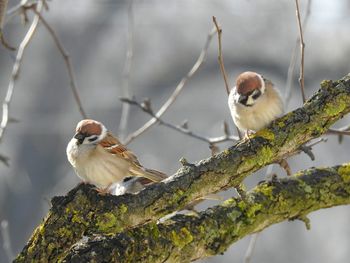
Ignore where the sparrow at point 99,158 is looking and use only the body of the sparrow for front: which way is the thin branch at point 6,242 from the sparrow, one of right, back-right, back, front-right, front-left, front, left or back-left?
right

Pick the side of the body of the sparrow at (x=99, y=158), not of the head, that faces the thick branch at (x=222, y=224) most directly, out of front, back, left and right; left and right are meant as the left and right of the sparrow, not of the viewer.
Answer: left

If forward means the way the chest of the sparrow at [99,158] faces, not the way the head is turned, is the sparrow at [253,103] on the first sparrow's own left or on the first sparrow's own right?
on the first sparrow's own left

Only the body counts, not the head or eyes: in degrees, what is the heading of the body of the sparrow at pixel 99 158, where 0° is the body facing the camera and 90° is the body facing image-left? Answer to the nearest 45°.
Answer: approximately 45°
